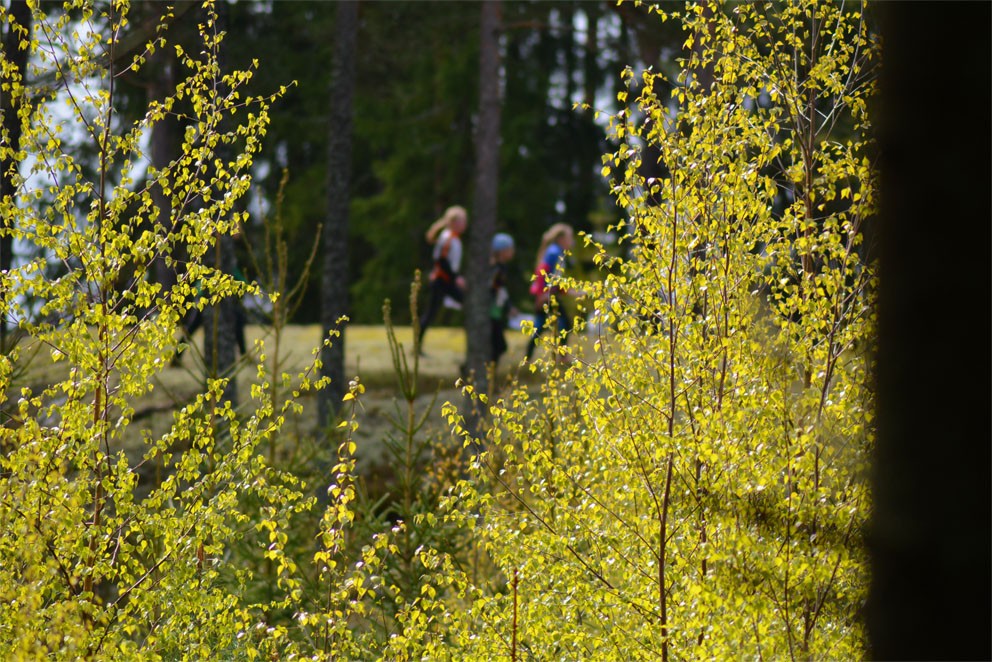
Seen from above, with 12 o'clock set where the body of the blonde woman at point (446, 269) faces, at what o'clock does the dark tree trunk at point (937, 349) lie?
The dark tree trunk is roughly at 3 o'clock from the blonde woman.

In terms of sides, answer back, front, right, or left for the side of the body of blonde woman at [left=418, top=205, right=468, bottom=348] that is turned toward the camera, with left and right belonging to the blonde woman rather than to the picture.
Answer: right

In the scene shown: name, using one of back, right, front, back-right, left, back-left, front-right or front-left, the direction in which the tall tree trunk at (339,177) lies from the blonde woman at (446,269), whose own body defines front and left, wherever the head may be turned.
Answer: back-right

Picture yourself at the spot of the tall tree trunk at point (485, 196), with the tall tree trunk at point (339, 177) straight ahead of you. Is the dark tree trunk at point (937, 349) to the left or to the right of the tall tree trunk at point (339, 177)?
left

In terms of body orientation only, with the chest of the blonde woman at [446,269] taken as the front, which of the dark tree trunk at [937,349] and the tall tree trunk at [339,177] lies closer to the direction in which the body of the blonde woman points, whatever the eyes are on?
the dark tree trunk
